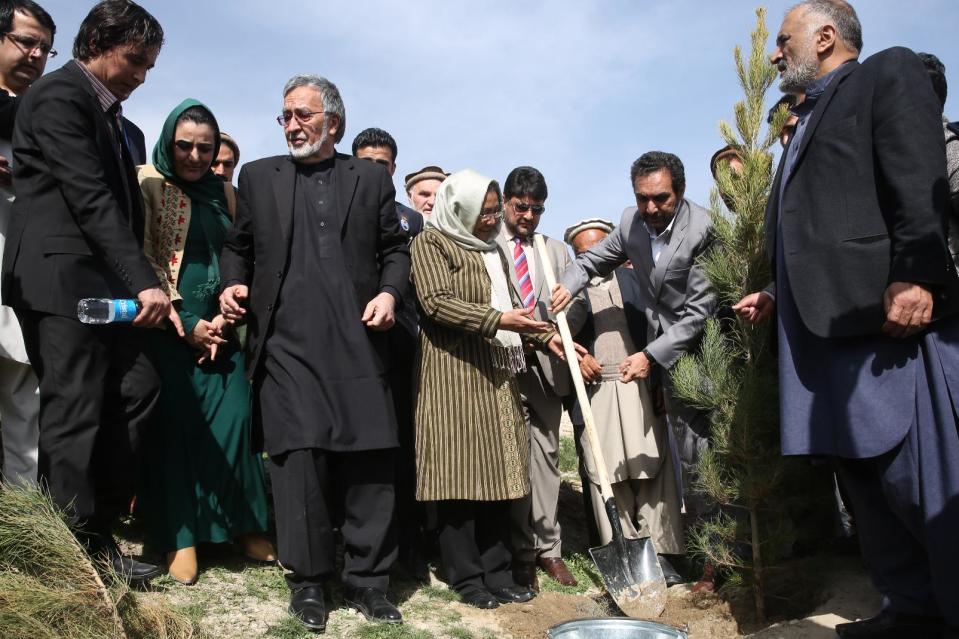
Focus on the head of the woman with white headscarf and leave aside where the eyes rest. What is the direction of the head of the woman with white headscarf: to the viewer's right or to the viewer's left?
to the viewer's right

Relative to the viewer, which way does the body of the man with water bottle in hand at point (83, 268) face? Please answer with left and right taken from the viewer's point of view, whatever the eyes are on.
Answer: facing to the right of the viewer

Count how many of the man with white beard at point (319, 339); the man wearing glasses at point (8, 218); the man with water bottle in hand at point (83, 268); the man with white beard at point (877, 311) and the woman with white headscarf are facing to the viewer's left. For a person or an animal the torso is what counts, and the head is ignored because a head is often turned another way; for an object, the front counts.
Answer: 1

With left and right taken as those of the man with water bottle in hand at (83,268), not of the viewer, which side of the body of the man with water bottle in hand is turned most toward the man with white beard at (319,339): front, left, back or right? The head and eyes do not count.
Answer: front

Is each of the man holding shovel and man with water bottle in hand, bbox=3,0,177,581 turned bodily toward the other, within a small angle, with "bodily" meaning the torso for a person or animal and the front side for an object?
yes

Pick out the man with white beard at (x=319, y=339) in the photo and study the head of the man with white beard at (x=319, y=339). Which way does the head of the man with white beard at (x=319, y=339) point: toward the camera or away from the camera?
toward the camera

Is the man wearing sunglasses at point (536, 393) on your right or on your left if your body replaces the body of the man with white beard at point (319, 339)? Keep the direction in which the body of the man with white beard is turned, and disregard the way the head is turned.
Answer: on your left

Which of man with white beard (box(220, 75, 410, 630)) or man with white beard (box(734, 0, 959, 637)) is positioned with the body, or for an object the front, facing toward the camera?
man with white beard (box(220, 75, 410, 630))

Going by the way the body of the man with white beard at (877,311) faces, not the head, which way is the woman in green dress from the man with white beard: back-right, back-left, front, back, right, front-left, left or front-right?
front

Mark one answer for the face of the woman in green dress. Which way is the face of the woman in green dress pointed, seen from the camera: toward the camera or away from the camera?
toward the camera

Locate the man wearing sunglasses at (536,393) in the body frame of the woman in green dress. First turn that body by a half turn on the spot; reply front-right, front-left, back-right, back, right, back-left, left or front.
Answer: right

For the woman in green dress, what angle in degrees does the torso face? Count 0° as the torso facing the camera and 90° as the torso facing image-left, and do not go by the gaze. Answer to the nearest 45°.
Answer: approximately 0°

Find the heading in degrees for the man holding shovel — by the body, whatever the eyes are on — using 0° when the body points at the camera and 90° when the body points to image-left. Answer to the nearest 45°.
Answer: approximately 45°

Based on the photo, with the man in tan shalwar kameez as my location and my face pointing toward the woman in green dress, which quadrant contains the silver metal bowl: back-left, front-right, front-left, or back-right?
front-left

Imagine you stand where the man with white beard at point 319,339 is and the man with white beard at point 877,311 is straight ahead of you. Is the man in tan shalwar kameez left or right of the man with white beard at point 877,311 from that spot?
left

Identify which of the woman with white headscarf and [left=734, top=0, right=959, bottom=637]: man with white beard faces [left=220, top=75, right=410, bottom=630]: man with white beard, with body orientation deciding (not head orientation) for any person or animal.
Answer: [left=734, top=0, right=959, bottom=637]: man with white beard

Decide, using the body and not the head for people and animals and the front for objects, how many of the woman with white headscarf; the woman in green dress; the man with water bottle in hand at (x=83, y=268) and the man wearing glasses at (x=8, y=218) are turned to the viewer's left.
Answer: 0

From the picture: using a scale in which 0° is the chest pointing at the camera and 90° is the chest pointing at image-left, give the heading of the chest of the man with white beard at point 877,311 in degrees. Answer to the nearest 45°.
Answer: approximately 90°
